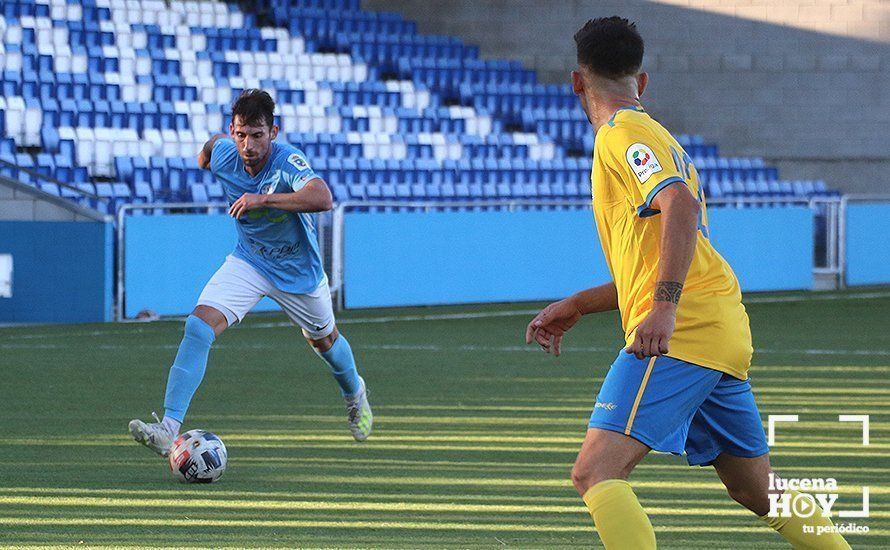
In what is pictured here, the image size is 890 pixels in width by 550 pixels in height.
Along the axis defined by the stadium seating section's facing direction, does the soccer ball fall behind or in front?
in front

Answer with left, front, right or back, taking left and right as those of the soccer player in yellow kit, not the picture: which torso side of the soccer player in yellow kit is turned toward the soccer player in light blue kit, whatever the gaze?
front

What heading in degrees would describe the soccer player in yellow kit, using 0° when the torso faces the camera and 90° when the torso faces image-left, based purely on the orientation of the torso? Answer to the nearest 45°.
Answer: approximately 135°

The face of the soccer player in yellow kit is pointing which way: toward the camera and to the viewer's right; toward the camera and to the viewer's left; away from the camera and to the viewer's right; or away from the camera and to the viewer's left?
away from the camera and to the viewer's left

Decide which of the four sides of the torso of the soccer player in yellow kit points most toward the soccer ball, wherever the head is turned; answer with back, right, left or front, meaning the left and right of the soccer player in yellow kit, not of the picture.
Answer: front

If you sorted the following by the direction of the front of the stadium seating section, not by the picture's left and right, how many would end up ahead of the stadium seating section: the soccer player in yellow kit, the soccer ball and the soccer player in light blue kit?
3

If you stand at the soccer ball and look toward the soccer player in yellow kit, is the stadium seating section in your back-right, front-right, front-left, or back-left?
back-left

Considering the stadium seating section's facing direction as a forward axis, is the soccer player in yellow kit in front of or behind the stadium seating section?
in front

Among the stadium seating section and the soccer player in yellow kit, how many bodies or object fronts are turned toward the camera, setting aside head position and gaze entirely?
1
